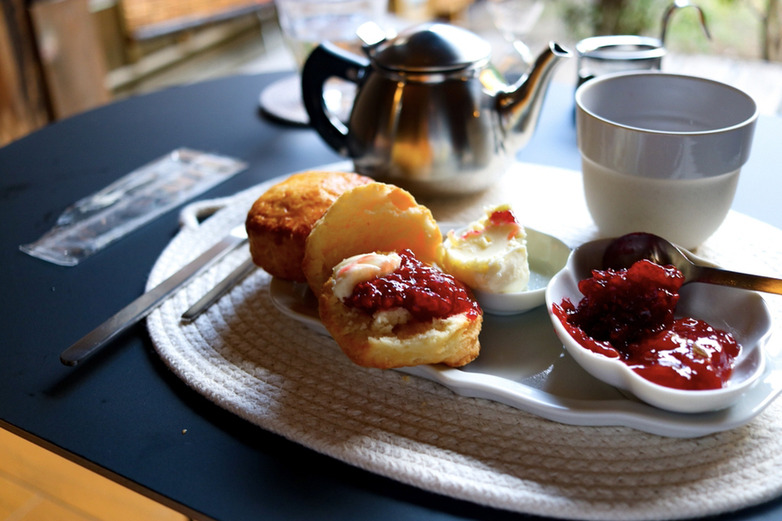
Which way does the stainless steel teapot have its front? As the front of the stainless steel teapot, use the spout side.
to the viewer's right

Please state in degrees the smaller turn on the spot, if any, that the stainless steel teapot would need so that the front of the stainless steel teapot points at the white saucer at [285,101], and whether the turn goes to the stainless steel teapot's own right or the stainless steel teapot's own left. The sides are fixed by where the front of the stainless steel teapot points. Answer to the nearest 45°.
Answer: approximately 135° to the stainless steel teapot's own left

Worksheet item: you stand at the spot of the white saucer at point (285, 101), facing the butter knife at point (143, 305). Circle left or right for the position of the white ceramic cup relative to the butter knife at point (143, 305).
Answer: left

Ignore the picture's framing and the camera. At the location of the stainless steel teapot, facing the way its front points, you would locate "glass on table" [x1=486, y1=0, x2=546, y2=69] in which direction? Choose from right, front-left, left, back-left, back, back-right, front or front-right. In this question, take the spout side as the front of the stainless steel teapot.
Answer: left

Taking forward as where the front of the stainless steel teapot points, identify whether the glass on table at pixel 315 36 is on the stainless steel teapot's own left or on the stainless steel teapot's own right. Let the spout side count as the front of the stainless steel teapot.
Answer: on the stainless steel teapot's own left
